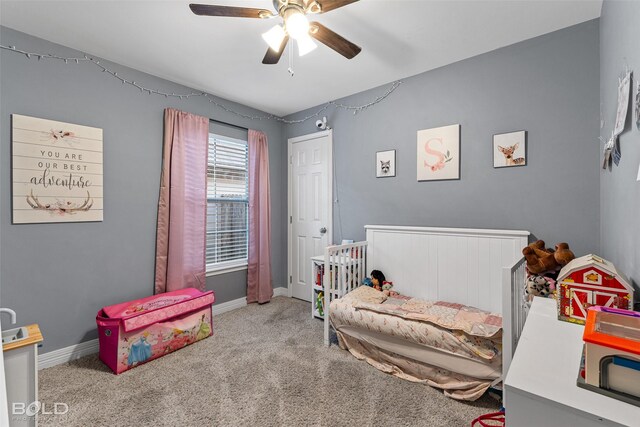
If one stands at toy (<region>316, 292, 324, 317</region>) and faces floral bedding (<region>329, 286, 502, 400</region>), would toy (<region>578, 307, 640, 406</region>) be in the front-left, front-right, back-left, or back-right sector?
front-right

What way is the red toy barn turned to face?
toward the camera

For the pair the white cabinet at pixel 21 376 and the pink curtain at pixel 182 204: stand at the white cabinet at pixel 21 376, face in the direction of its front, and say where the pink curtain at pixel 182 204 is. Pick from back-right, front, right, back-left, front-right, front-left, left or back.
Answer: front-left

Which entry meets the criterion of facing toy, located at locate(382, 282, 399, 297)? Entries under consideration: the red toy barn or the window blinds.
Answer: the window blinds

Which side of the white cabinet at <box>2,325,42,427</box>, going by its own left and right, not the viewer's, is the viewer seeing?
right

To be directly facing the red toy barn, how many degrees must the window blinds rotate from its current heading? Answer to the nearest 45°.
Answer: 0° — it already faces it

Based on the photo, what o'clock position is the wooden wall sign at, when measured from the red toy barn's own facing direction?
The wooden wall sign is roughly at 2 o'clock from the red toy barn.

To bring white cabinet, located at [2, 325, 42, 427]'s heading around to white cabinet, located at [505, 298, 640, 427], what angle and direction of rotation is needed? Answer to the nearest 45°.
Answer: approximately 45° to its right

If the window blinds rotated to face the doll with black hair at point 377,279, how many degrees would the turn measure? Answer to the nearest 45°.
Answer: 0° — it already faces it
